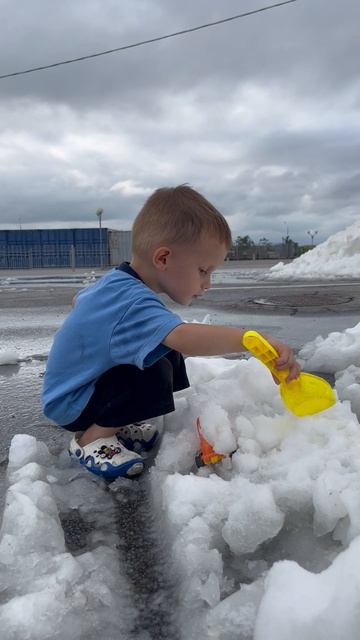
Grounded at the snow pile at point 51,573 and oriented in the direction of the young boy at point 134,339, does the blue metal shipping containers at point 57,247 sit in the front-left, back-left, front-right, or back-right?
front-left

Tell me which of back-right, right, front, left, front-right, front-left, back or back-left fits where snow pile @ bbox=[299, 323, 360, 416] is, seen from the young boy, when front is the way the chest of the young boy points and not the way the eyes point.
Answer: front-left

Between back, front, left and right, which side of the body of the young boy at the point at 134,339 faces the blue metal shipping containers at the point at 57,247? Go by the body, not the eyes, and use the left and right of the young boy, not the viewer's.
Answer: left

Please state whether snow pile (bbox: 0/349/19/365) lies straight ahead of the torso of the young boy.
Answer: no

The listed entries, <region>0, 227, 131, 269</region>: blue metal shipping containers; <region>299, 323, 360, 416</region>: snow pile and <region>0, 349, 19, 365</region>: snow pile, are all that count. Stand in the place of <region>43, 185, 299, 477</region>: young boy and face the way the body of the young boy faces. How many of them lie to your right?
0

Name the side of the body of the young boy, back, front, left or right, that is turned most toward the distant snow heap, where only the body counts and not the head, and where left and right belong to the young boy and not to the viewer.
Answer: left

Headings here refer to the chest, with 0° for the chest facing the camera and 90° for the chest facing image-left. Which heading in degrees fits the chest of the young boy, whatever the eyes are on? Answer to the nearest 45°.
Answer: approximately 270°

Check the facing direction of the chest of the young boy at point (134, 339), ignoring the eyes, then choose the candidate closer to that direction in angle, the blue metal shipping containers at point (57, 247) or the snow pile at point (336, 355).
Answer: the snow pile

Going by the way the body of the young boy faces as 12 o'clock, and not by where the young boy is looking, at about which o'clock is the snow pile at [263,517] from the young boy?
The snow pile is roughly at 2 o'clock from the young boy.

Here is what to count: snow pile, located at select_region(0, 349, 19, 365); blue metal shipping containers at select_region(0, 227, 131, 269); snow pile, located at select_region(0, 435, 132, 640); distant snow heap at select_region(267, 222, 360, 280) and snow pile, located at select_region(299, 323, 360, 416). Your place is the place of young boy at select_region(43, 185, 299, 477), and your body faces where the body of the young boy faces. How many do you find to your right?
1
